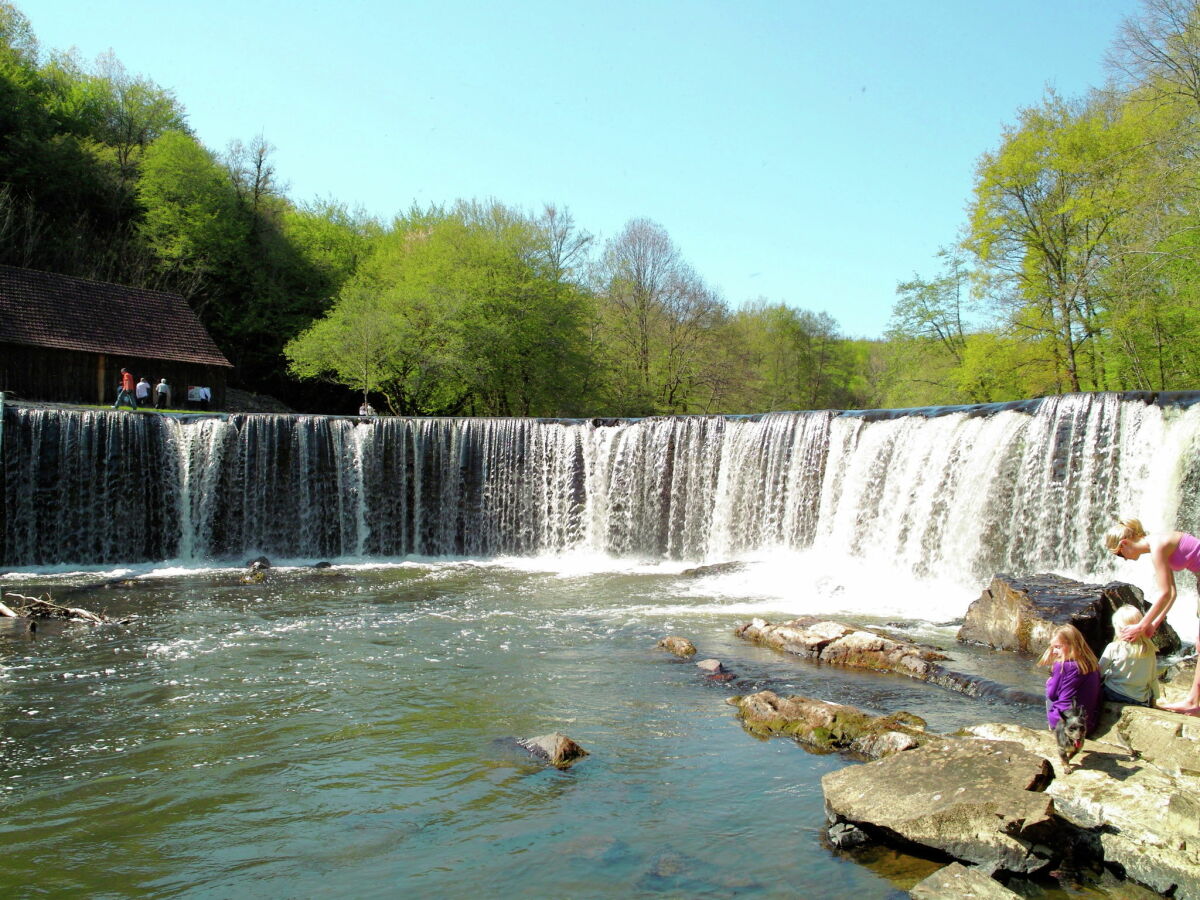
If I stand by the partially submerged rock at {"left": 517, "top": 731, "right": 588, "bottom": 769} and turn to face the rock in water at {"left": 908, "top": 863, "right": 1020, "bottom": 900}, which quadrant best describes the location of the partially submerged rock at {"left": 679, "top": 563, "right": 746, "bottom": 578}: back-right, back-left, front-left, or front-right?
back-left

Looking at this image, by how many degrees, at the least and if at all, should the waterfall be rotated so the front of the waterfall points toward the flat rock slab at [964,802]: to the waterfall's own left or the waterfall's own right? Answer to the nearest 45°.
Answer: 0° — it already faces it

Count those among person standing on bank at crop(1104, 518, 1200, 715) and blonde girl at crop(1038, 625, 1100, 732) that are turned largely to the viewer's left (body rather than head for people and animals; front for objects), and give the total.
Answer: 2

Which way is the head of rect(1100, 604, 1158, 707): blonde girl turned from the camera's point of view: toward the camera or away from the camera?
away from the camera

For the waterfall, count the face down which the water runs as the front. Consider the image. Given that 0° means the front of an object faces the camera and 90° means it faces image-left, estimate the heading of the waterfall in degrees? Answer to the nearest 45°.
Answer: approximately 0°

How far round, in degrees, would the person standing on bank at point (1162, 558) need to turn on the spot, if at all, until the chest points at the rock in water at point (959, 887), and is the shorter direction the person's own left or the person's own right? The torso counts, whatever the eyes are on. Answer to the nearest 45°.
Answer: approximately 45° to the person's own left

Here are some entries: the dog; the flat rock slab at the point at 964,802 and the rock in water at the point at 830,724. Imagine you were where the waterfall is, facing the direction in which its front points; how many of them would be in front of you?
3

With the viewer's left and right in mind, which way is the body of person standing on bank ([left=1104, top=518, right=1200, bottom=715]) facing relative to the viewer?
facing to the left of the viewer

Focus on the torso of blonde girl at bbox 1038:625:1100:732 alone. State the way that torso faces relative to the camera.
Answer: to the viewer's left

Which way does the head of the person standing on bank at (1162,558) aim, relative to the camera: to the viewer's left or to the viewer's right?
to the viewer's left

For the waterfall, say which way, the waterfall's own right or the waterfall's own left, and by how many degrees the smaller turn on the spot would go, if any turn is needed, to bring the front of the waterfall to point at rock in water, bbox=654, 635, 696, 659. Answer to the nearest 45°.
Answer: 0° — it already faces it
